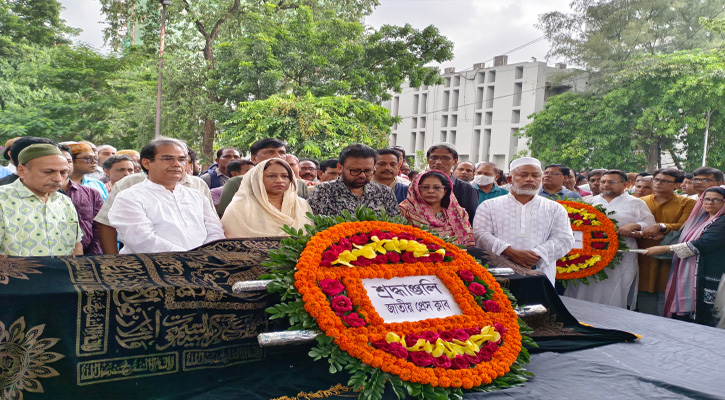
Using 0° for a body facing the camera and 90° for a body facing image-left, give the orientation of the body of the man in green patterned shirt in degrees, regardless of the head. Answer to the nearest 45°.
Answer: approximately 315°

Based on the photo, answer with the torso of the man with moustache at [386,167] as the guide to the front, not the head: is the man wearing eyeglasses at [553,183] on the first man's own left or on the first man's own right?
on the first man's own left

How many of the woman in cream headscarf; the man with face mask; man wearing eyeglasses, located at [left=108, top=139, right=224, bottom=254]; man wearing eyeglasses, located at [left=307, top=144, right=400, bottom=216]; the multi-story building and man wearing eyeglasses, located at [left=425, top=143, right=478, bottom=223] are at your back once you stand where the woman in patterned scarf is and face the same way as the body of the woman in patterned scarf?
3

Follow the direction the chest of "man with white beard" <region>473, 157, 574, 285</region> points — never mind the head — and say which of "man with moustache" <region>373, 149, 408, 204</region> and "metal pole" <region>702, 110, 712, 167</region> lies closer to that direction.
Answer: the man with moustache

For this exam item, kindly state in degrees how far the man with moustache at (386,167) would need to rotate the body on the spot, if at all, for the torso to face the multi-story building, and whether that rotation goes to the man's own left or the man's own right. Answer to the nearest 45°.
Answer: approximately 180°

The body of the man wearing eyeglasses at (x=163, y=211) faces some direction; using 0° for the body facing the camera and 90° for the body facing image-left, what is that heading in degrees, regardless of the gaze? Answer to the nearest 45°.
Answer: approximately 315°

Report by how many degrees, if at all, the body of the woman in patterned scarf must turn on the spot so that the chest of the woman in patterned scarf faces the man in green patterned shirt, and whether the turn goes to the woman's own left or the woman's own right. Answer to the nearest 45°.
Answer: approximately 45° to the woman's own right

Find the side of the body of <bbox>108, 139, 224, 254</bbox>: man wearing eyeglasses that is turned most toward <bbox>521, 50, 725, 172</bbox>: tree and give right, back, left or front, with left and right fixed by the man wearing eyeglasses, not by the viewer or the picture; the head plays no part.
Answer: left
